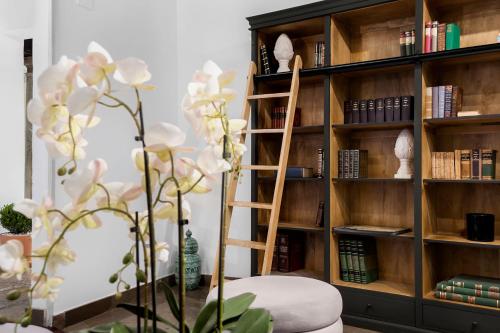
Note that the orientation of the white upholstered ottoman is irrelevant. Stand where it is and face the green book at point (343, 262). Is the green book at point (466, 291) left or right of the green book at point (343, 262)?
right

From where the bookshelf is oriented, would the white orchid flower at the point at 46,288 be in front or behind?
in front

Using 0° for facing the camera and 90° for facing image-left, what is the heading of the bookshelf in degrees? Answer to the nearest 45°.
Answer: approximately 45°

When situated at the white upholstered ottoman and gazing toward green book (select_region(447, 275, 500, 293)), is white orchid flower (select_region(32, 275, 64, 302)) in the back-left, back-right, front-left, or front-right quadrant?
back-right

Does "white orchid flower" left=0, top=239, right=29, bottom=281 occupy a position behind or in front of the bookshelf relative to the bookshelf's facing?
in front
